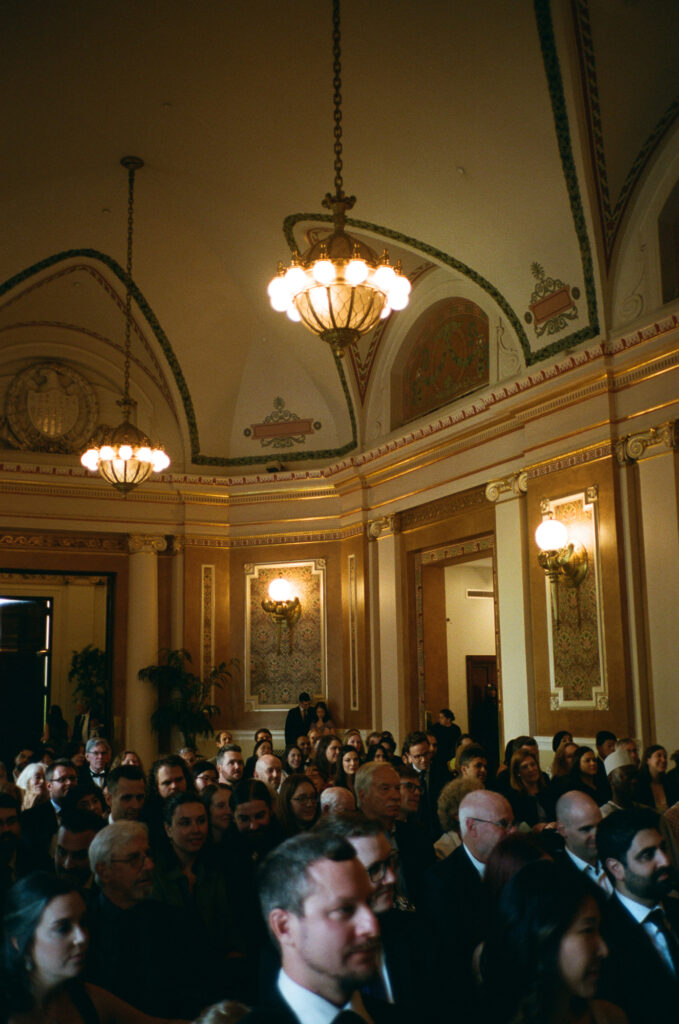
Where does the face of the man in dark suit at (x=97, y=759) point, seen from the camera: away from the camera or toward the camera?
toward the camera

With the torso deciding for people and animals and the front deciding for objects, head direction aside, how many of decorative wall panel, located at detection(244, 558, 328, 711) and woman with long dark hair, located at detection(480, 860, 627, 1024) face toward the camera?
1

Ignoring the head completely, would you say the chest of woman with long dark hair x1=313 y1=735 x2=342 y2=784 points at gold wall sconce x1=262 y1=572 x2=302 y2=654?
no

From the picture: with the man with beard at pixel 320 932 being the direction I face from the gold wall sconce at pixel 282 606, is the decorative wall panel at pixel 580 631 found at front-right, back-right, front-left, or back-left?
front-left

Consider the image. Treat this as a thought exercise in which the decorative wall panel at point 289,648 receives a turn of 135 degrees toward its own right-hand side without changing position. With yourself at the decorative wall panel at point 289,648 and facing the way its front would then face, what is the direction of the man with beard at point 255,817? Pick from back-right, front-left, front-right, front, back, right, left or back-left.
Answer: back-left

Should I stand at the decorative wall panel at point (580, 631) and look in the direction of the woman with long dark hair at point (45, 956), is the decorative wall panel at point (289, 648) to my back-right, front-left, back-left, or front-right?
back-right

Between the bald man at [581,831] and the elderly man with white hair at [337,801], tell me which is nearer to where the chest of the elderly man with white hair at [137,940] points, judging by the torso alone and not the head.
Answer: the bald man

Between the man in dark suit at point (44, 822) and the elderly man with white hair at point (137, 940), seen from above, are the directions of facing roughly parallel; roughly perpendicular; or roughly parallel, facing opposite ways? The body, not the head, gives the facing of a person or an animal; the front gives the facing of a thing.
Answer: roughly parallel

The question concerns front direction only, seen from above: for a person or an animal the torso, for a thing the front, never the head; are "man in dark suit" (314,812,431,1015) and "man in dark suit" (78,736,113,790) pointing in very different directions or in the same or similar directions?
same or similar directions

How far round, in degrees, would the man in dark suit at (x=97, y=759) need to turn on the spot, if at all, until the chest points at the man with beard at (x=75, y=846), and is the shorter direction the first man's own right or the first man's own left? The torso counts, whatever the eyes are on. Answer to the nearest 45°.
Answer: approximately 45° to the first man's own right

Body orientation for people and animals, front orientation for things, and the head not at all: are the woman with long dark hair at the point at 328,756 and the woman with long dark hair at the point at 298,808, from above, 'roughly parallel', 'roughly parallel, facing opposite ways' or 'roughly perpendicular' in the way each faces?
roughly parallel

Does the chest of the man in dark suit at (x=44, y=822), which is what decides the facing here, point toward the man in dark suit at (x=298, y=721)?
no

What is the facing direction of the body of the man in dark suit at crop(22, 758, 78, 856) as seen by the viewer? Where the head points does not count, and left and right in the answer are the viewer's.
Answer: facing the viewer and to the right of the viewer

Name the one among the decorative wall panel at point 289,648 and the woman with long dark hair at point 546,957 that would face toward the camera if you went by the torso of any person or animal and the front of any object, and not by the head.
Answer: the decorative wall panel

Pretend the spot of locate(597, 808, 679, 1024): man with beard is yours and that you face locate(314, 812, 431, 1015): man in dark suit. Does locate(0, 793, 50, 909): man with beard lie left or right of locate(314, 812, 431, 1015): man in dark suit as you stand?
right
